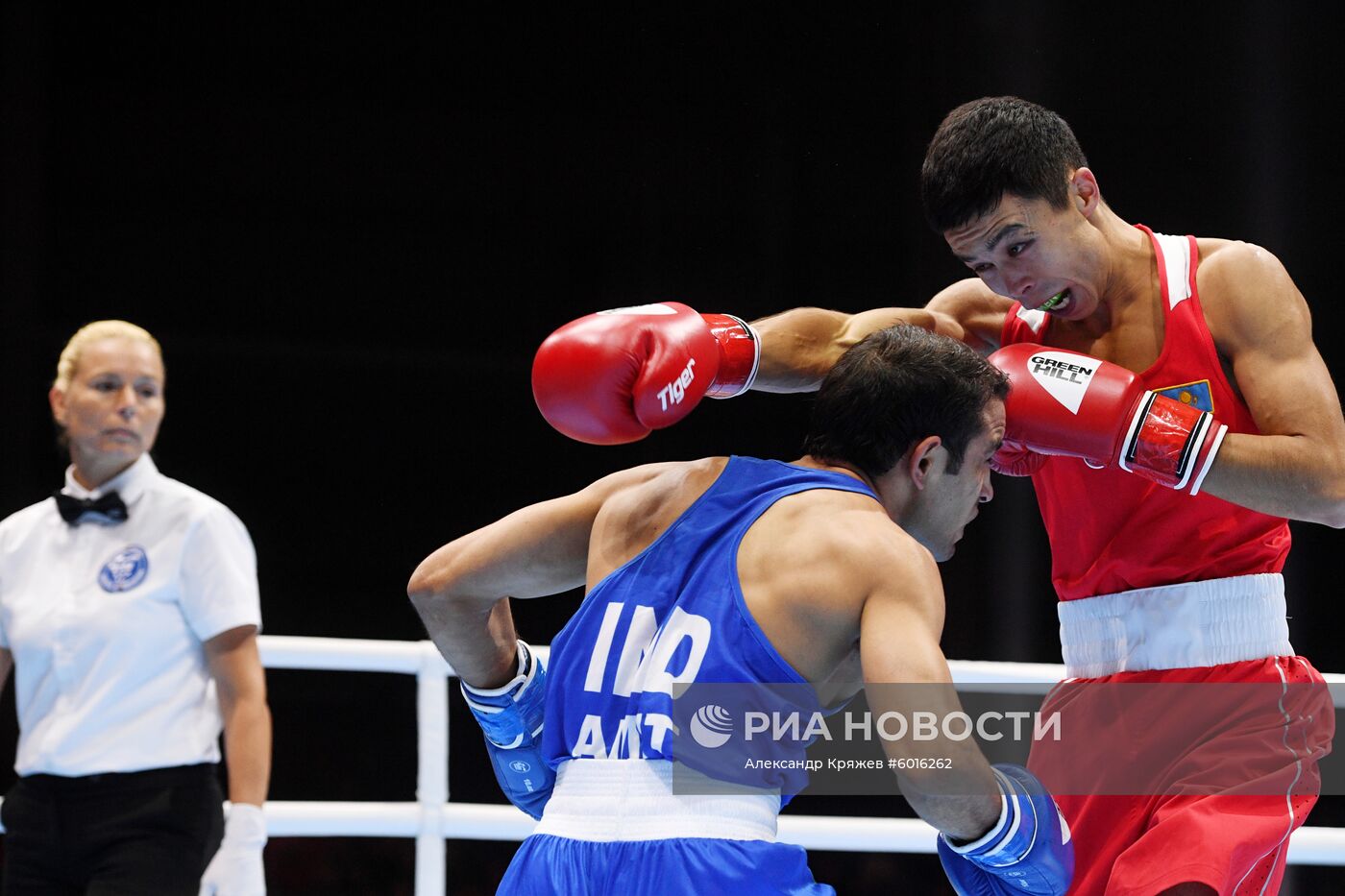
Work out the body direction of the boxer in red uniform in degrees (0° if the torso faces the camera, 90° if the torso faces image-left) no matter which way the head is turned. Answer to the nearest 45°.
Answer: approximately 45°

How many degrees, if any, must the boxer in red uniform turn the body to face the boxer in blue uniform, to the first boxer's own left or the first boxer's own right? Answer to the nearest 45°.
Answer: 0° — they already face them

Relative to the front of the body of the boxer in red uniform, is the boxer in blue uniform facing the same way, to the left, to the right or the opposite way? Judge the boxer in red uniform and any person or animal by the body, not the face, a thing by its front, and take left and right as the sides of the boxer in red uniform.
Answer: the opposite way

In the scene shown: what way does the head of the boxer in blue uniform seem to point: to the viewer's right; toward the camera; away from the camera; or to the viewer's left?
to the viewer's right

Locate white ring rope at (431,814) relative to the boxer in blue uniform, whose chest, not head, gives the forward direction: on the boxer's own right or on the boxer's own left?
on the boxer's own left

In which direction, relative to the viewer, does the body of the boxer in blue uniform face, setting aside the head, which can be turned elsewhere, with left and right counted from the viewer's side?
facing away from the viewer and to the right of the viewer

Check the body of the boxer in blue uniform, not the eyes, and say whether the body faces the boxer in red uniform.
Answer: yes

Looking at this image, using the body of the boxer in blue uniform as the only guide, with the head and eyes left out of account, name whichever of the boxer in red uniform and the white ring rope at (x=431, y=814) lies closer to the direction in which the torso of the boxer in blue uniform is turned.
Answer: the boxer in red uniform

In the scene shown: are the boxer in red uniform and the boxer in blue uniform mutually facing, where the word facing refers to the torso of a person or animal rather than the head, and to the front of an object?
yes
